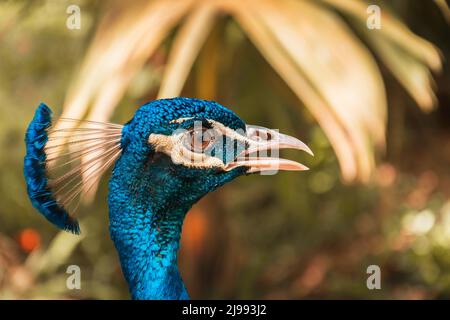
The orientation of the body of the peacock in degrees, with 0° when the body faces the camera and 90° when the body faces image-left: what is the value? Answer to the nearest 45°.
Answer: approximately 270°
